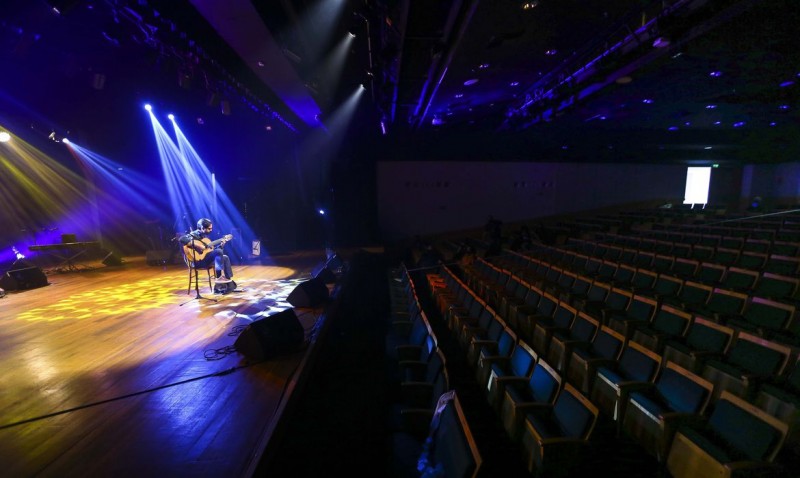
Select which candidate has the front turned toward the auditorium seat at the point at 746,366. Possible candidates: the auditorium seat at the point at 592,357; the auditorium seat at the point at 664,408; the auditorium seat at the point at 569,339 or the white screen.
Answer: the white screen

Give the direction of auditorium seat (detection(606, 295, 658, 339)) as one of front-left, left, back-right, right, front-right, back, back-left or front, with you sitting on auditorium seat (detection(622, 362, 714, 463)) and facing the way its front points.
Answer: back-right

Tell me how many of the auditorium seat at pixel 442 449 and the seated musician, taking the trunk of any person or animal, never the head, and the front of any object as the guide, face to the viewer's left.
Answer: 1

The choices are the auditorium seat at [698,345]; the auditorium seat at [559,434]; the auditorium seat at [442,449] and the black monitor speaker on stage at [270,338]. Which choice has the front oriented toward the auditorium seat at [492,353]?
the auditorium seat at [698,345]

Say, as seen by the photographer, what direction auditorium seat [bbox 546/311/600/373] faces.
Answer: facing the viewer and to the left of the viewer

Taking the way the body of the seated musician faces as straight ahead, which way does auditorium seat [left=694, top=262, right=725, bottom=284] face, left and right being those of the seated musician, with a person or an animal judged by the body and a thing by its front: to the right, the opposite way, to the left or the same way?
the opposite way

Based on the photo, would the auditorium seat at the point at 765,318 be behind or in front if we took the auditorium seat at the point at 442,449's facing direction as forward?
behind

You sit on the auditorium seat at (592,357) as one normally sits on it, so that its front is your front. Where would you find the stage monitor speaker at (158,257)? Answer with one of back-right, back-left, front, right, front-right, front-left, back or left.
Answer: front-right

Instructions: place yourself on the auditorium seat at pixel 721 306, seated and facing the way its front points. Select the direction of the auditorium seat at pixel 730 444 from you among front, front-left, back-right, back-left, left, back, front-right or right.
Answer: front-left

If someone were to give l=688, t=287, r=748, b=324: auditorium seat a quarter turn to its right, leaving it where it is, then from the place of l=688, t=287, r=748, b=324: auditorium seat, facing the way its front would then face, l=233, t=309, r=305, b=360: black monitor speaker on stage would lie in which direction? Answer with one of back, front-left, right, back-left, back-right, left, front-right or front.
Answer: left

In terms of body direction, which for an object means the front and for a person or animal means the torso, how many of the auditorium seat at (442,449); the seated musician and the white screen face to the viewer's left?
1

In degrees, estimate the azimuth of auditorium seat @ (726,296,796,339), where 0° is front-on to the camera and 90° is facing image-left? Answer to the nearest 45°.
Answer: approximately 45°
